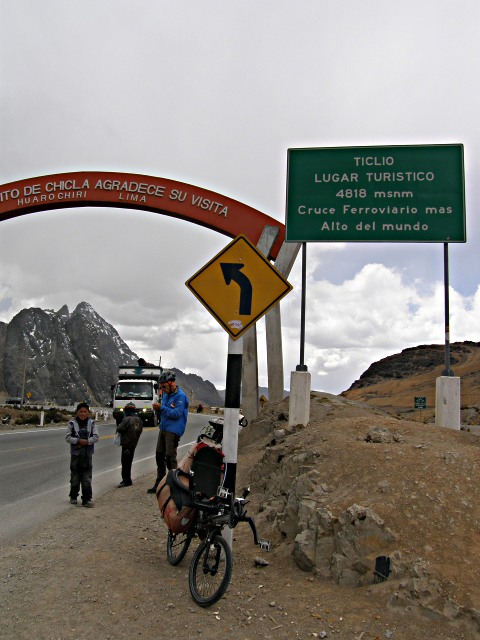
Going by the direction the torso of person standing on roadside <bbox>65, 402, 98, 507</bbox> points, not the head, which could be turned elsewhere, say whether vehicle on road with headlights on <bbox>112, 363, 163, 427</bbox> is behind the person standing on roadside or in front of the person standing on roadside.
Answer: behind

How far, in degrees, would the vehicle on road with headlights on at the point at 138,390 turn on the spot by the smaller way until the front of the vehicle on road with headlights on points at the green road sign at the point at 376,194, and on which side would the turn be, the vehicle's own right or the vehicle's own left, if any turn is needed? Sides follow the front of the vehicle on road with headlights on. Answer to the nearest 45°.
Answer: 0° — it already faces it

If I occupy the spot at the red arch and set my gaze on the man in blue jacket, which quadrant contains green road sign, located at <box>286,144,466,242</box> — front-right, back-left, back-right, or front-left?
front-left

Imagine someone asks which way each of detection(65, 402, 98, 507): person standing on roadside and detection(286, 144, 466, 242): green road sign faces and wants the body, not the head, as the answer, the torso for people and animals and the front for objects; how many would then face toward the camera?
2

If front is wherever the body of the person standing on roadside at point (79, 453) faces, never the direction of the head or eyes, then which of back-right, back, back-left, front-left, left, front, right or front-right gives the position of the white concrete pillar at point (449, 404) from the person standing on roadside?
left

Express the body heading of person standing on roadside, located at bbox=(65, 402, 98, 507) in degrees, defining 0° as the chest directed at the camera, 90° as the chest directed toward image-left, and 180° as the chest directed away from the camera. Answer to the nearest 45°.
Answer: approximately 0°

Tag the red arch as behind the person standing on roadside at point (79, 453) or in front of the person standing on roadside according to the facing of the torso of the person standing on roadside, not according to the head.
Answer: behind

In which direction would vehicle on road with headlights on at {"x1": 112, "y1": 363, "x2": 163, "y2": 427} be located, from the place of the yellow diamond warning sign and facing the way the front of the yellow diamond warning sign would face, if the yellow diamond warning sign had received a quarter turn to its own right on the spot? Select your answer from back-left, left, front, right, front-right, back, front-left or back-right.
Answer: right

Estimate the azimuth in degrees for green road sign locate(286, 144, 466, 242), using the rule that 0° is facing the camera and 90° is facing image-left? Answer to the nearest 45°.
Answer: approximately 0°

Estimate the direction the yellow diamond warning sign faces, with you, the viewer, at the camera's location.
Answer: facing the viewer

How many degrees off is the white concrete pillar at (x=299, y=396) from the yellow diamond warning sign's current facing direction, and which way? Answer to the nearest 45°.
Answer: approximately 180°

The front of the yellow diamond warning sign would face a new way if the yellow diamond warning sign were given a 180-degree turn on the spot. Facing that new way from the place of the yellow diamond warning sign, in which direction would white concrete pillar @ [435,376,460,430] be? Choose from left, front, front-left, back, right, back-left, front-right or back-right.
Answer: front-right
